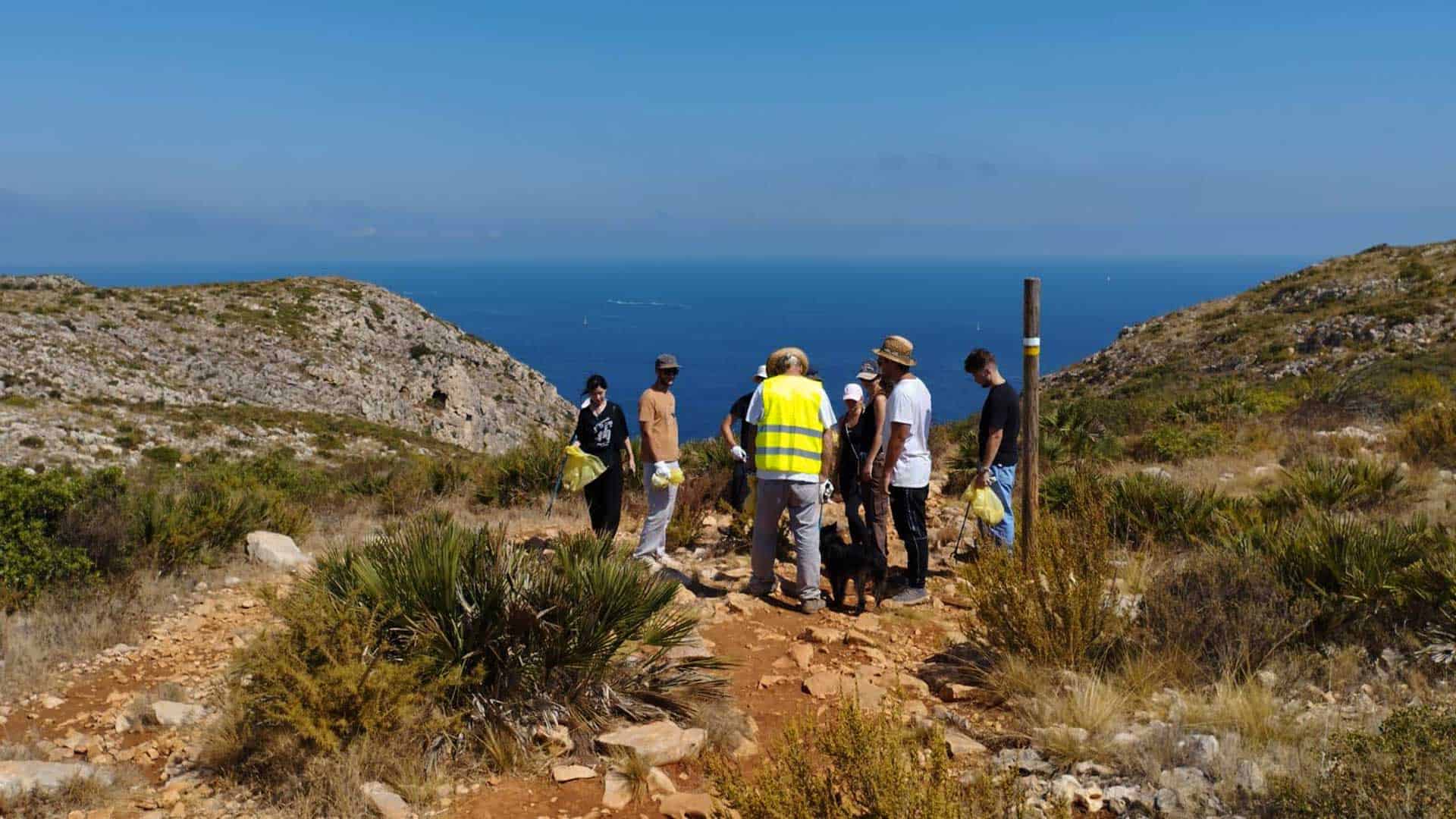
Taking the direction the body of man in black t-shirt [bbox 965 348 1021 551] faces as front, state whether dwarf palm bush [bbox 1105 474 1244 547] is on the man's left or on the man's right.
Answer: on the man's right

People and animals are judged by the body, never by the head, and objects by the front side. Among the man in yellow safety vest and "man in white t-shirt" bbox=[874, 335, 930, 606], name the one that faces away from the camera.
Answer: the man in yellow safety vest

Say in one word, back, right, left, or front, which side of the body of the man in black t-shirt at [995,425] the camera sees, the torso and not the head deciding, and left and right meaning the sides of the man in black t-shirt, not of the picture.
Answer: left

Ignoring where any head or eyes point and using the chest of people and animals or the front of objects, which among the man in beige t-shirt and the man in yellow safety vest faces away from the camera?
the man in yellow safety vest

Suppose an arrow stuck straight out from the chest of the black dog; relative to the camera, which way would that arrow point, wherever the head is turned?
to the viewer's left

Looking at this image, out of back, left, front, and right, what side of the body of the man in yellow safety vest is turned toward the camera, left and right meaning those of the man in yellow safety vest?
back

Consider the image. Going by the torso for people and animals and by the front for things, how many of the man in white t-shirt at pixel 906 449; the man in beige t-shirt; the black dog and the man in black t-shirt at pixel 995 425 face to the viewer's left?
3

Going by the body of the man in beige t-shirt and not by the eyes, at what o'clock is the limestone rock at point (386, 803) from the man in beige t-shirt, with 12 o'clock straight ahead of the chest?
The limestone rock is roughly at 2 o'clock from the man in beige t-shirt.

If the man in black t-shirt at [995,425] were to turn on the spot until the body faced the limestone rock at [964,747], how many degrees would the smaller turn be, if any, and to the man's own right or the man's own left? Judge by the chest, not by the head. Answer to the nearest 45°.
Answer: approximately 90° to the man's own left

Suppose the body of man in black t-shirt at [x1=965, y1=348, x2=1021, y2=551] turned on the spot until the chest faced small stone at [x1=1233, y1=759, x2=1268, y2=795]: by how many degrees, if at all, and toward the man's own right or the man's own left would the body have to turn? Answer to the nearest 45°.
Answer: approximately 90° to the man's own left

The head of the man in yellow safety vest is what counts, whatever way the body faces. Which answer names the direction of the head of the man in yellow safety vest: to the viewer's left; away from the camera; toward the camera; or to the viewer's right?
away from the camera
